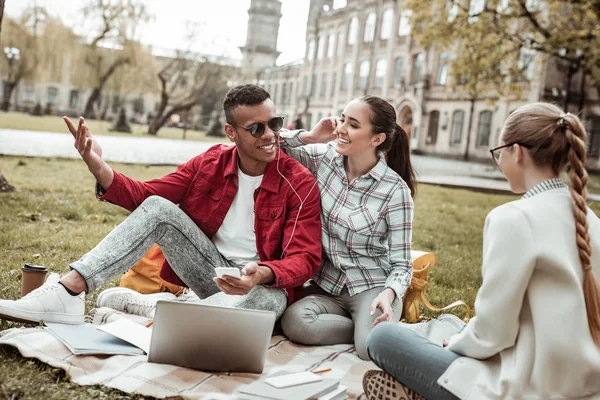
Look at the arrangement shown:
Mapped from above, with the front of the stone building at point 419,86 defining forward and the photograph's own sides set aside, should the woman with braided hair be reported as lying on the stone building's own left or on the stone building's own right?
on the stone building's own left

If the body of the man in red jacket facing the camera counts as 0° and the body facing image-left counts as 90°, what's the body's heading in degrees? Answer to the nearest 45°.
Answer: approximately 0°

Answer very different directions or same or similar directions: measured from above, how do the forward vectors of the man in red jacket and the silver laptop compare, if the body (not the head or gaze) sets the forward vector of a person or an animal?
very different directions

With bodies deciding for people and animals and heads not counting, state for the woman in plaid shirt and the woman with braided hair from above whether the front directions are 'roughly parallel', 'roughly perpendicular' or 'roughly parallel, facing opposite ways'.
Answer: roughly perpendicular

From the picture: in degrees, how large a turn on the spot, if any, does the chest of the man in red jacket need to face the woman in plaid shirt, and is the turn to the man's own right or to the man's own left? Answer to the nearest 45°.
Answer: approximately 90° to the man's own left

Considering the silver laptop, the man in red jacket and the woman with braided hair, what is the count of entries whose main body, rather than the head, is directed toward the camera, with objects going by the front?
1

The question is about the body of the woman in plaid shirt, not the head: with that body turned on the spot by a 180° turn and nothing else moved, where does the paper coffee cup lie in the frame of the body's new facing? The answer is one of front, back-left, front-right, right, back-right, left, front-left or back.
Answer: back-left

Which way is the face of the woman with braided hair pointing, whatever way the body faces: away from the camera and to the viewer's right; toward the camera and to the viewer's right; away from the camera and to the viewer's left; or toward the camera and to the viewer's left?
away from the camera and to the viewer's left

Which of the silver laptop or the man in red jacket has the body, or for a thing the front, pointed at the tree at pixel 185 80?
the silver laptop

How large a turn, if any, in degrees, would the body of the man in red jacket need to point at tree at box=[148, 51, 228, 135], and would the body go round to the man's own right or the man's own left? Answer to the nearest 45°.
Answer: approximately 180°

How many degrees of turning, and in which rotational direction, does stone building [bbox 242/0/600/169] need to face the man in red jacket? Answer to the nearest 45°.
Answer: approximately 45° to its left

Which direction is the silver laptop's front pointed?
away from the camera
